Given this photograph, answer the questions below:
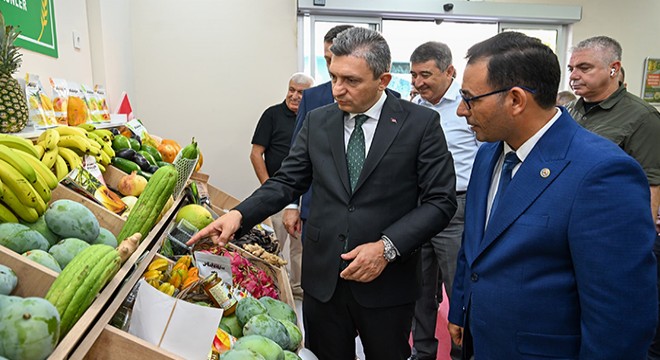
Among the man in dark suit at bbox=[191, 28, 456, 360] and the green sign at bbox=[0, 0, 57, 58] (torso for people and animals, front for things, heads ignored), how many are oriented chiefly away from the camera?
0

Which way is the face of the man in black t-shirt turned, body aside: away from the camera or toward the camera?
toward the camera

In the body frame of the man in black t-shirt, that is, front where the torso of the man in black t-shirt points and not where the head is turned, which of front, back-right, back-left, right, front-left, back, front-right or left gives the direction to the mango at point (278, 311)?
front-right

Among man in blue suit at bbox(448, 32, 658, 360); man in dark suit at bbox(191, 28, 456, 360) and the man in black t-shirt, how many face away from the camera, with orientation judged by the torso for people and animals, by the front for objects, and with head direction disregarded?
0

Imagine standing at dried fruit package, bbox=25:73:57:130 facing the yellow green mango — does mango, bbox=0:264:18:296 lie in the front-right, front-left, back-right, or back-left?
front-right

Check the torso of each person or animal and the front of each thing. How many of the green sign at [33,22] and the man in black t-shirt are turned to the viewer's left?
0

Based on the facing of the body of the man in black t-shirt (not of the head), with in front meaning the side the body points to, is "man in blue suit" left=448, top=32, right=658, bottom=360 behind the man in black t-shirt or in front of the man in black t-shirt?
in front

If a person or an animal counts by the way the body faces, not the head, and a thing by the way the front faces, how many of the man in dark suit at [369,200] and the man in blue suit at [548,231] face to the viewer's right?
0

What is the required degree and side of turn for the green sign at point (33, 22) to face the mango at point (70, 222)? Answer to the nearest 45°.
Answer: approximately 45° to its right

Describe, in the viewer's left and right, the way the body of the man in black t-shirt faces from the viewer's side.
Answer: facing the viewer and to the right of the viewer

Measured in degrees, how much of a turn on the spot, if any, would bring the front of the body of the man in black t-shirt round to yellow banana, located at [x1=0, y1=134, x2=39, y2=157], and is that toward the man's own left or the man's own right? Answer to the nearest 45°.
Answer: approximately 45° to the man's own right

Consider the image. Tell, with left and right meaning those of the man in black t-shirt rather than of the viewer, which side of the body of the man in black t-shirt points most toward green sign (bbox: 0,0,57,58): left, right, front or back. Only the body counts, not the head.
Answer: right

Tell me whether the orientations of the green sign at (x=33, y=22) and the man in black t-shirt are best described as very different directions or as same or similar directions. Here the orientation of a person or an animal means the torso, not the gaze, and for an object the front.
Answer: same or similar directions

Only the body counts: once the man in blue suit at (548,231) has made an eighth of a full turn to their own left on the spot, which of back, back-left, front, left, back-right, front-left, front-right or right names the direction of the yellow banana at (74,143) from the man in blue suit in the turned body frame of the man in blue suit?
right

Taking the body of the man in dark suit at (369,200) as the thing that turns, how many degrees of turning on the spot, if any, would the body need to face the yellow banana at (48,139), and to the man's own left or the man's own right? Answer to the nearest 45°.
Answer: approximately 45° to the man's own right

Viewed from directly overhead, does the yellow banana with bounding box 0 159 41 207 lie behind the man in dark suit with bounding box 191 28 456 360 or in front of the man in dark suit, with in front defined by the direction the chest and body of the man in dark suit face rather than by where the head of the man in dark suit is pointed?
in front

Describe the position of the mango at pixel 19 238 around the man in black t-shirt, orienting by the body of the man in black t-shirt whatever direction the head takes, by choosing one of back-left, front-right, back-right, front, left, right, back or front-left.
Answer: front-right

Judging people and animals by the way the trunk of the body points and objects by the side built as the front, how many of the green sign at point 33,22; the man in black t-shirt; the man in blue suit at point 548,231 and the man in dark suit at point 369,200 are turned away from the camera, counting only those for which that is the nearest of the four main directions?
0
